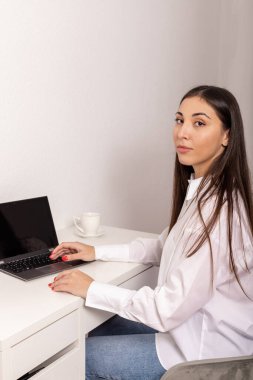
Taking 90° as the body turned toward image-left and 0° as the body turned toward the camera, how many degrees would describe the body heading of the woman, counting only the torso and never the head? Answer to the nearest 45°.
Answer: approximately 90°

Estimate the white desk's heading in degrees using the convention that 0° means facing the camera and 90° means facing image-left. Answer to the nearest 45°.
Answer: approximately 315°

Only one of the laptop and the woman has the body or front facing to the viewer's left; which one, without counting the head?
the woman

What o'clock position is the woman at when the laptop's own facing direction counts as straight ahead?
The woman is roughly at 12 o'clock from the laptop.

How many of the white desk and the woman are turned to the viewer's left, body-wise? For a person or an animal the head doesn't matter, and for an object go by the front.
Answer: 1

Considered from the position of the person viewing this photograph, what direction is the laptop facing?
facing the viewer and to the right of the viewer
